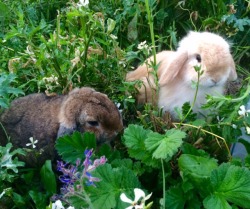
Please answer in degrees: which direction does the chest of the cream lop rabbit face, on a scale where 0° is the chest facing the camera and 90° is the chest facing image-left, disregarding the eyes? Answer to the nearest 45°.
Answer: approximately 315°

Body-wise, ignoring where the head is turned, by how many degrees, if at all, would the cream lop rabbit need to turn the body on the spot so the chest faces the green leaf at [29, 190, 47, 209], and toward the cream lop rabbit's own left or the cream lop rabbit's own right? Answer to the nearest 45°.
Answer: approximately 90° to the cream lop rabbit's own right

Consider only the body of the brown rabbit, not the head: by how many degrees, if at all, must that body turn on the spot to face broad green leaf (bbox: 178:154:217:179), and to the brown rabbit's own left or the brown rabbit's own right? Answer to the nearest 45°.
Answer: approximately 45° to the brown rabbit's own right

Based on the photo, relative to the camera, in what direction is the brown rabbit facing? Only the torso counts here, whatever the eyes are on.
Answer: to the viewer's right

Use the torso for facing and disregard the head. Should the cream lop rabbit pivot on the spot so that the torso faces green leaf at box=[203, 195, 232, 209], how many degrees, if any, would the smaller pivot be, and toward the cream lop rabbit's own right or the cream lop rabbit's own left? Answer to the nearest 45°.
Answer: approximately 45° to the cream lop rabbit's own right
